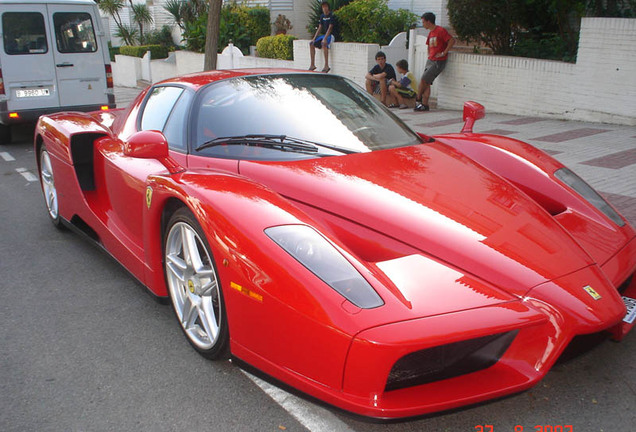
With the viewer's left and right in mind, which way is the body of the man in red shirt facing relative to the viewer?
facing the viewer and to the left of the viewer

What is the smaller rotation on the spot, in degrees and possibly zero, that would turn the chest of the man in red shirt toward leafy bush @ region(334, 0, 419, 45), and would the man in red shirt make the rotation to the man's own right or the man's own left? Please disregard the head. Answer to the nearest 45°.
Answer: approximately 135° to the man's own right

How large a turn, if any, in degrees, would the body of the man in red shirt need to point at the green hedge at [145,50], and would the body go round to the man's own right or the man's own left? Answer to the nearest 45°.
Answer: approximately 90° to the man's own right

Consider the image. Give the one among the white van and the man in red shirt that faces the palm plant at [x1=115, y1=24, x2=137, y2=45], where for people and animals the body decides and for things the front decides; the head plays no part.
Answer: the white van

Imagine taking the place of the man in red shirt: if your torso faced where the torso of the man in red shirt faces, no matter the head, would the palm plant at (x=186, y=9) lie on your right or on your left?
on your right

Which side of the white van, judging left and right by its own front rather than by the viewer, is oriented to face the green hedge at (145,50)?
front

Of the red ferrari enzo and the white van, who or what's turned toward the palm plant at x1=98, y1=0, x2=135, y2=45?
the white van

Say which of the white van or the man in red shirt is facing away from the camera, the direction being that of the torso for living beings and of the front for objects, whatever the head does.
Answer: the white van

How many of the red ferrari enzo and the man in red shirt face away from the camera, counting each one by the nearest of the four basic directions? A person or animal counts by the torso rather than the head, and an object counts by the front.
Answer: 0

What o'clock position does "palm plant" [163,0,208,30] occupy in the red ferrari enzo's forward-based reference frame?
The palm plant is roughly at 7 o'clock from the red ferrari enzo.

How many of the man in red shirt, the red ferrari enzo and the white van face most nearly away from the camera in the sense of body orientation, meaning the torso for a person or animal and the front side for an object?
1

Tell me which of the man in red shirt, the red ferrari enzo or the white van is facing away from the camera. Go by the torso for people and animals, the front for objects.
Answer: the white van

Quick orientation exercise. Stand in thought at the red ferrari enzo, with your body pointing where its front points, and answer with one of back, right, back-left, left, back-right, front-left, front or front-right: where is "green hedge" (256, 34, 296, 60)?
back-left

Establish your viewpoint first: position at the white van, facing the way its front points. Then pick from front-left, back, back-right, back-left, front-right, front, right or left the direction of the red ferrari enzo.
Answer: back

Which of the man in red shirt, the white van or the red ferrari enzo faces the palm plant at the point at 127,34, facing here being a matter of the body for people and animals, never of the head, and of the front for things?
the white van

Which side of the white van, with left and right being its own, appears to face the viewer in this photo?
back
